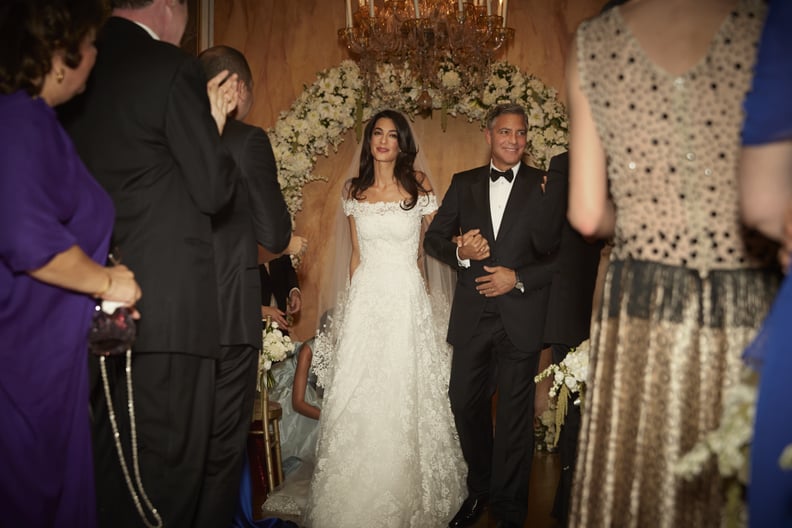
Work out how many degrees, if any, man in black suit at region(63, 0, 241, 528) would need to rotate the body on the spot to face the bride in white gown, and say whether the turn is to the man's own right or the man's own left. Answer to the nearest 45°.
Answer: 0° — they already face them

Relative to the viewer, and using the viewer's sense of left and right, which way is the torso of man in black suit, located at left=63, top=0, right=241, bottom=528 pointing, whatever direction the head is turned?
facing away from the viewer and to the right of the viewer

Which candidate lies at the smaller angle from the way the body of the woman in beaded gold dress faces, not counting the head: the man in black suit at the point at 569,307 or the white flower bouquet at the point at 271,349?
the man in black suit

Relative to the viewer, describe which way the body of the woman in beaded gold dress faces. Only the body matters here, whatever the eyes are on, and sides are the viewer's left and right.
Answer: facing away from the viewer

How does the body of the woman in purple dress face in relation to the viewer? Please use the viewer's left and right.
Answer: facing to the right of the viewer

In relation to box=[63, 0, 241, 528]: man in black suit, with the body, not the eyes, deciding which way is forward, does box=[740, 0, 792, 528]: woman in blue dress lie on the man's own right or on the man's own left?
on the man's own right

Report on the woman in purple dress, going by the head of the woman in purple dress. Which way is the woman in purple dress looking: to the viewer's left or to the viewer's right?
to the viewer's right

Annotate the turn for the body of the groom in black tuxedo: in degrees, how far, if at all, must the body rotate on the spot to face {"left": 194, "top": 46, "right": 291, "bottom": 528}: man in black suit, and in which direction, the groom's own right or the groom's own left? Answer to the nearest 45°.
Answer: approximately 45° to the groom's own right

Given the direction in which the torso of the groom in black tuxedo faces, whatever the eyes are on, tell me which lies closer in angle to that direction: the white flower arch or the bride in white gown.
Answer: the bride in white gown
